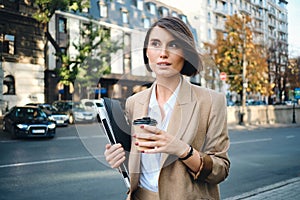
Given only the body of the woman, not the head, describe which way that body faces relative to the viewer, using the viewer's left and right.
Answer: facing the viewer and to the left of the viewer

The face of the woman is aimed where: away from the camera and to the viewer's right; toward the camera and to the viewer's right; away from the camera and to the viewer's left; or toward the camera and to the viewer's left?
toward the camera and to the viewer's left

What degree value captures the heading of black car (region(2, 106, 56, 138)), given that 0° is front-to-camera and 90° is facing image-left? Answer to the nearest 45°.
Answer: approximately 315°

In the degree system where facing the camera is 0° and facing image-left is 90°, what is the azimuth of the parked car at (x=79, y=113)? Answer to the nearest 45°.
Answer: approximately 315°

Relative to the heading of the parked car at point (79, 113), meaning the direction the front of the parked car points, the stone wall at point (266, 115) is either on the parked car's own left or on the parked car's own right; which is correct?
on the parked car's own left
